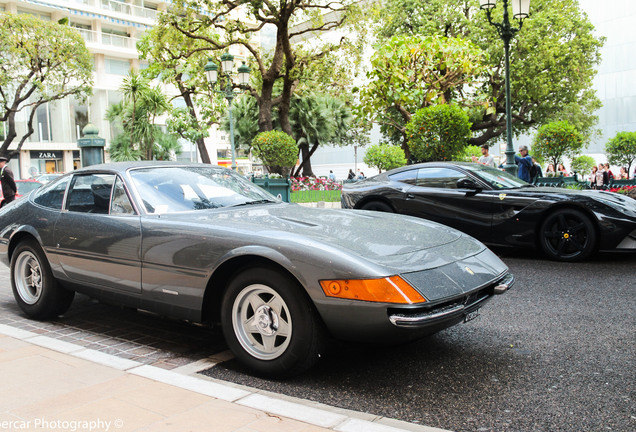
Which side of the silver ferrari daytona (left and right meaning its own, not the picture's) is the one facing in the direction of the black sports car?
left

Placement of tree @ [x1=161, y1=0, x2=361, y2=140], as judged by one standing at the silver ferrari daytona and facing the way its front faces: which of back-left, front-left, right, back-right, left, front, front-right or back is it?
back-left

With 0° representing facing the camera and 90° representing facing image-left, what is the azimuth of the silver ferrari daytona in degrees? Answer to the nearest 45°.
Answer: approximately 315°

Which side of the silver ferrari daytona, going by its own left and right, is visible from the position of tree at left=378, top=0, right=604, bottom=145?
left

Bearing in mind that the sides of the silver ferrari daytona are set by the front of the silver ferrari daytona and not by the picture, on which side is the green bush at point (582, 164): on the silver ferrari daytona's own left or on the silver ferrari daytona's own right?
on the silver ferrari daytona's own left

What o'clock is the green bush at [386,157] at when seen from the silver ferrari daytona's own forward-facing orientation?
The green bush is roughly at 8 o'clock from the silver ferrari daytona.

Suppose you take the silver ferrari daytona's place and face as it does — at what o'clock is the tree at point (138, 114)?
The tree is roughly at 7 o'clock from the silver ferrari daytona.

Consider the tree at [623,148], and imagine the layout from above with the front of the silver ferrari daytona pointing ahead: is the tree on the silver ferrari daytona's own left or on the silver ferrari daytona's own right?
on the silver ferrari daytona's own left
